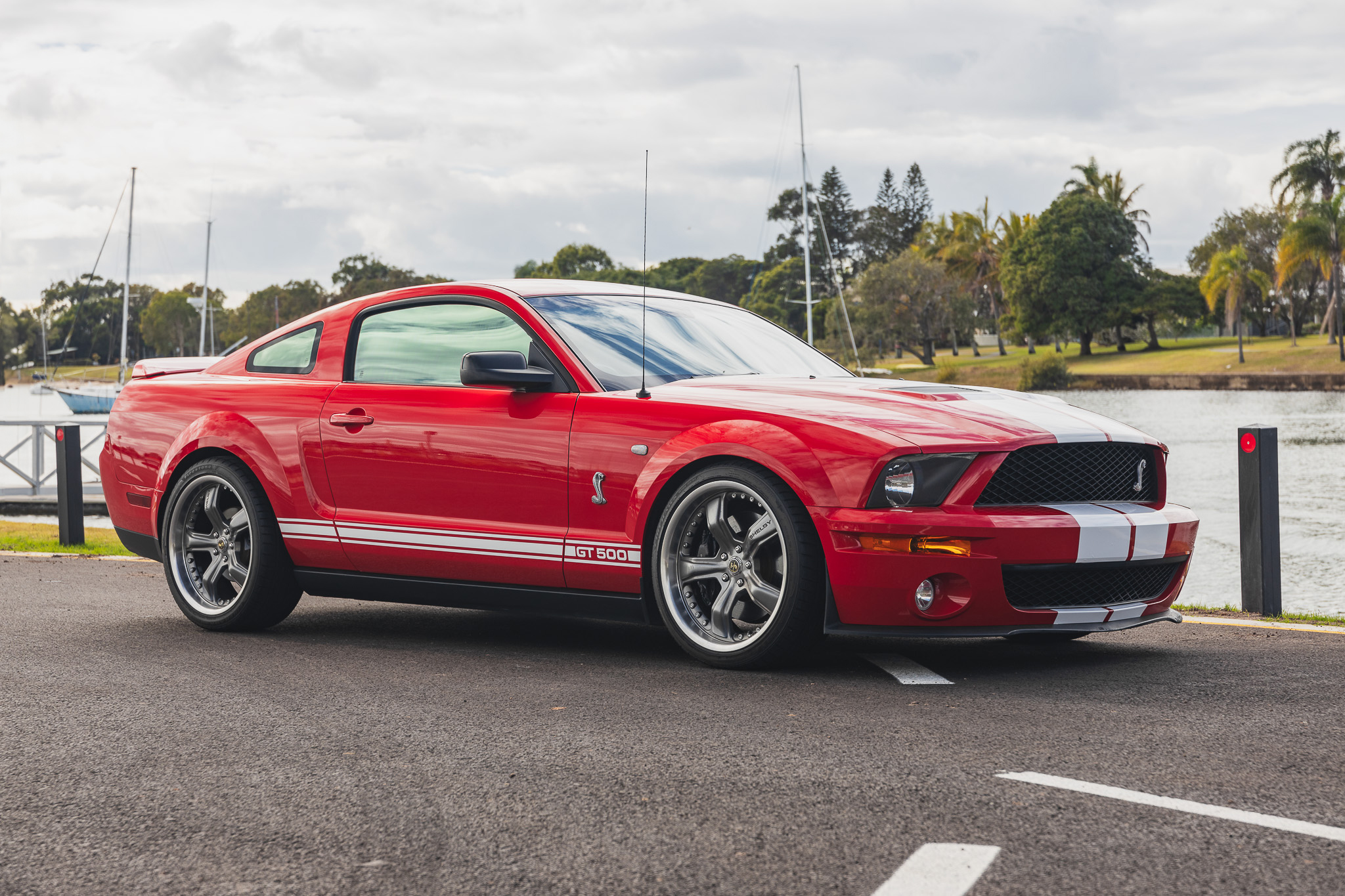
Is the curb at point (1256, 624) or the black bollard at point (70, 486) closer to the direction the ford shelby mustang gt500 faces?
the curb

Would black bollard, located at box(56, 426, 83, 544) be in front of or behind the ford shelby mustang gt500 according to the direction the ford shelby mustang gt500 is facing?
behind

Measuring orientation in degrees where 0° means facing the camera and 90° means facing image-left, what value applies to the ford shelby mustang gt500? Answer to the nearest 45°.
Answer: approximately 315°

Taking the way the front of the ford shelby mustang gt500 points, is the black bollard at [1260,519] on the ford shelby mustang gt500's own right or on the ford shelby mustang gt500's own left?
on the ford shelby mustang gt500's own left

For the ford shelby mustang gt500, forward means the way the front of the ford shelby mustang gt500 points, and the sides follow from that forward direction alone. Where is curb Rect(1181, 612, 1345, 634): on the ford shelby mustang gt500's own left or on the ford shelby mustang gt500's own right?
on the ford shelby mustang gt500's own left
